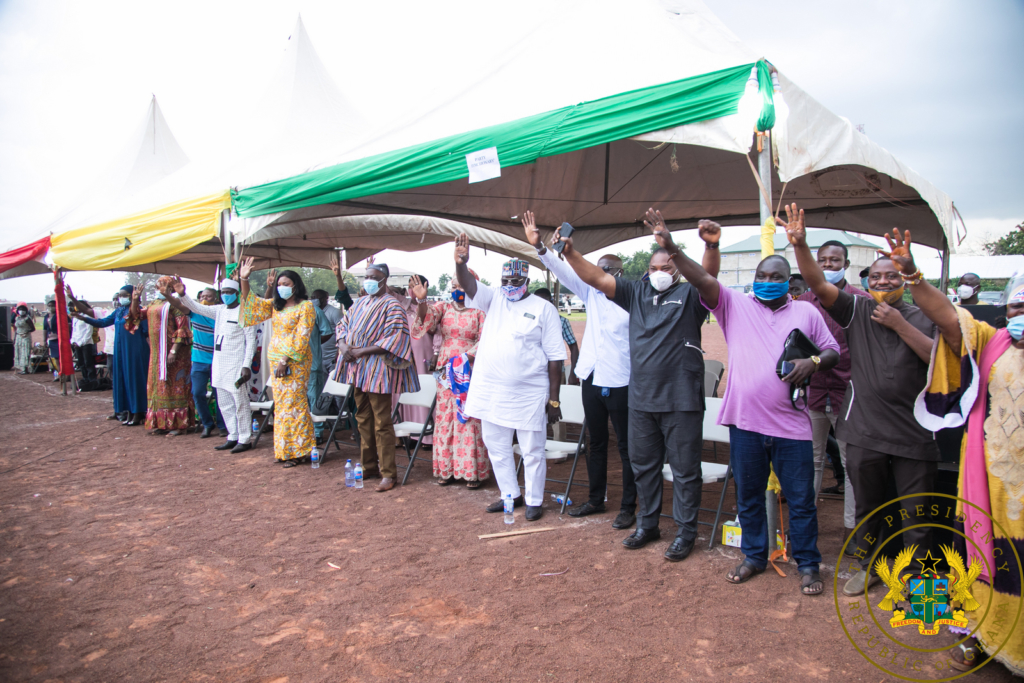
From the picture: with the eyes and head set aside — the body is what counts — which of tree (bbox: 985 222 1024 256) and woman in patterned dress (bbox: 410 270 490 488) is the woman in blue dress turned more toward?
the woman in patterned dress

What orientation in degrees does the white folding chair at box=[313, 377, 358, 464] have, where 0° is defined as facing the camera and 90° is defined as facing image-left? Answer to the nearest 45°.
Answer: approximately 45°

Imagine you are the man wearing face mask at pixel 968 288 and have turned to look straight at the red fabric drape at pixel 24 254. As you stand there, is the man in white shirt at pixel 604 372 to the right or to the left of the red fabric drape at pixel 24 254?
left

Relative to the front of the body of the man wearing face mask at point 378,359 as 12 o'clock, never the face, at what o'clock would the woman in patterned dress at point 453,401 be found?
The woman in patterned dress is roughly at 8 o'clock from the man wearing face mask.

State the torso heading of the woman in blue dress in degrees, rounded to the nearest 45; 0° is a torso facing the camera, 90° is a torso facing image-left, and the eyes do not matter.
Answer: approximately 45°

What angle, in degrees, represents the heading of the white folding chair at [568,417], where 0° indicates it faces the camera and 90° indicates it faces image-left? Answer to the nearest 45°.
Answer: approximately 45°

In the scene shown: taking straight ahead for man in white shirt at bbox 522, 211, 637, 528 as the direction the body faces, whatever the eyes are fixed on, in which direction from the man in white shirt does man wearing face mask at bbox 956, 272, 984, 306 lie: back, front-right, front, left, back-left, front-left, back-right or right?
back

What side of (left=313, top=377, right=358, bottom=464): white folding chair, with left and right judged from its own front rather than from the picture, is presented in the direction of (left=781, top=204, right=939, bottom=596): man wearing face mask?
left

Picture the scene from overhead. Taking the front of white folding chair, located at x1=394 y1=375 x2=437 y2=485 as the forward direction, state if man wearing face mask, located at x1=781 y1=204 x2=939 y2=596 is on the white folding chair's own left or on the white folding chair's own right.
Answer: on the white folding chair's own left
